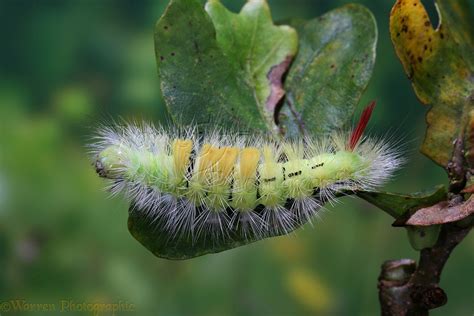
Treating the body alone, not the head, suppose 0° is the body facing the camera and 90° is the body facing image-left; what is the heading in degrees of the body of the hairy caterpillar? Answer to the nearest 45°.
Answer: approximately 90°
